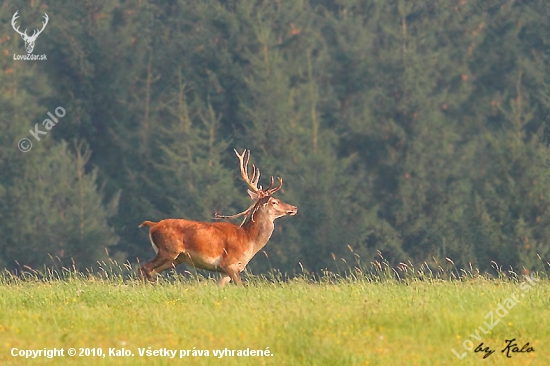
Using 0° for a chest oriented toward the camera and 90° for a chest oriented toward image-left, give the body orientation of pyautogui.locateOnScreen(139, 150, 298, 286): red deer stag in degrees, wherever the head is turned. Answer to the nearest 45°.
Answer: approximately 270°
